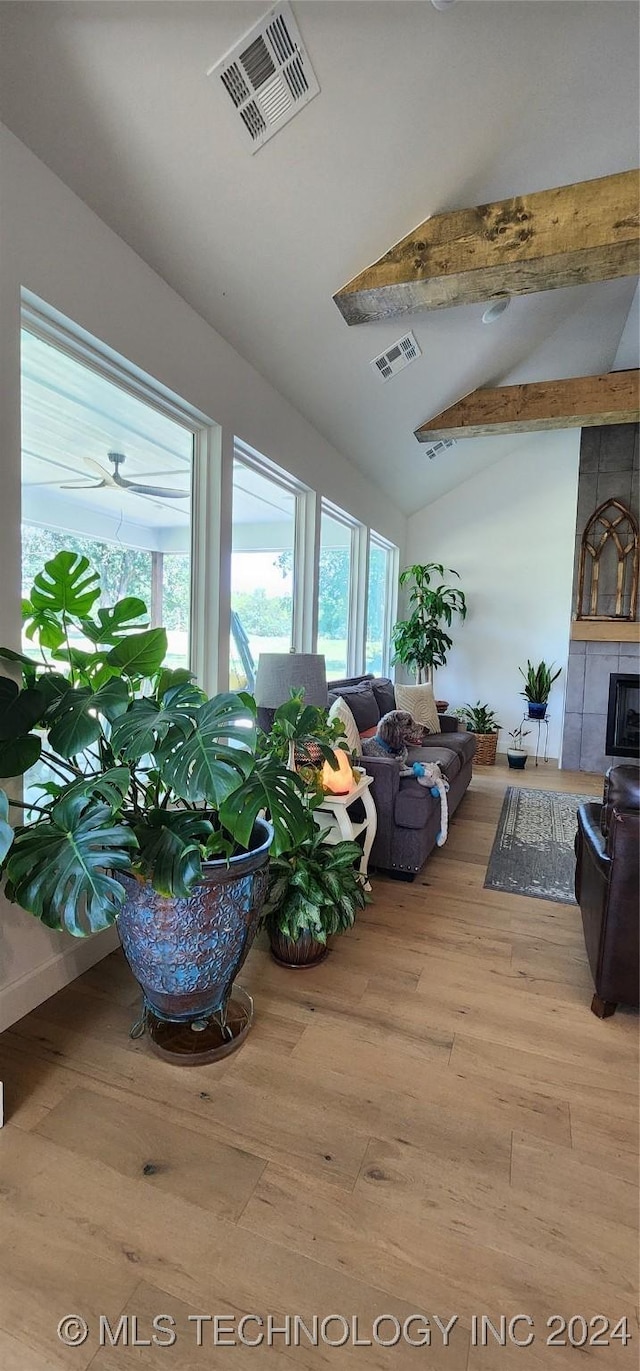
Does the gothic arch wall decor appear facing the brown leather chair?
yes

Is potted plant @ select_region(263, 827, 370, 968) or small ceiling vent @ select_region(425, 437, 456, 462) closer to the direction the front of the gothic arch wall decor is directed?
the potted plant

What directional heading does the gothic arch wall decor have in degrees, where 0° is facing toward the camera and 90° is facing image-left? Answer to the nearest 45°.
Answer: approximately 0°

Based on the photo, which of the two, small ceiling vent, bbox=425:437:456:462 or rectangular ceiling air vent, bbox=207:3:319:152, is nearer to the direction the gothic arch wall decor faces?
the rectangular ceiling air vent

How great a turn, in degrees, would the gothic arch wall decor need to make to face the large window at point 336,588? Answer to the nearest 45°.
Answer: approximately 45° to its right

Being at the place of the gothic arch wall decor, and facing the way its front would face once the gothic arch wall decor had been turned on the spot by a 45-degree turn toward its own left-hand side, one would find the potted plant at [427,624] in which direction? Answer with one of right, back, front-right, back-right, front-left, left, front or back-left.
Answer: back-right

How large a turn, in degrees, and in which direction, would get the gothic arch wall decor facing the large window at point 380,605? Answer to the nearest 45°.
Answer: approximately 90° to its right
